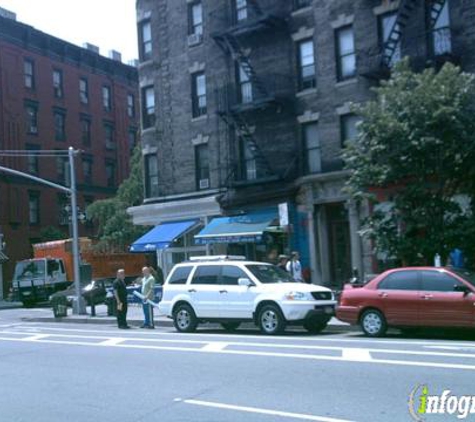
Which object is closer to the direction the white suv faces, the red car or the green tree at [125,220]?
the red car

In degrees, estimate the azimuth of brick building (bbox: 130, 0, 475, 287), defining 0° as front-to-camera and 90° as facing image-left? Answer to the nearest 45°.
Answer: approximately 45°

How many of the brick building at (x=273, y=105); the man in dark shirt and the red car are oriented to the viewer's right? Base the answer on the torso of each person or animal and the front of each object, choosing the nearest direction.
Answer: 2

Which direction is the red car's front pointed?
to the viewer's right

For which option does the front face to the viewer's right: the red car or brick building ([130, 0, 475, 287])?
the red car

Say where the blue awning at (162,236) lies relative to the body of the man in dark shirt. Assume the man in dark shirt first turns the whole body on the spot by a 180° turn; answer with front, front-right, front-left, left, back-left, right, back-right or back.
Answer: right

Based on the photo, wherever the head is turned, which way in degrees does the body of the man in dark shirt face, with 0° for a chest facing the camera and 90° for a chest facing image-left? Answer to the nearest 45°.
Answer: approximately 270°

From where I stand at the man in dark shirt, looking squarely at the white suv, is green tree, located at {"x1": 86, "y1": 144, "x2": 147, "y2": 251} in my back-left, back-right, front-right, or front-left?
back-left

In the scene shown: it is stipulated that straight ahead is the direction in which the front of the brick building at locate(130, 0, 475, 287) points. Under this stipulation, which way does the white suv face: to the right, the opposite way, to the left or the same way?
to the left

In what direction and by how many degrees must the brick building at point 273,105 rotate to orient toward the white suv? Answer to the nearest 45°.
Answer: approximately 45° to its left

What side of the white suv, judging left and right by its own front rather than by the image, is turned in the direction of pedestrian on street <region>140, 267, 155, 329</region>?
back

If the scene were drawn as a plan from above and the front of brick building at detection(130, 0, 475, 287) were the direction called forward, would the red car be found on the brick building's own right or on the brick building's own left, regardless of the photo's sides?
on the brick building's own left
